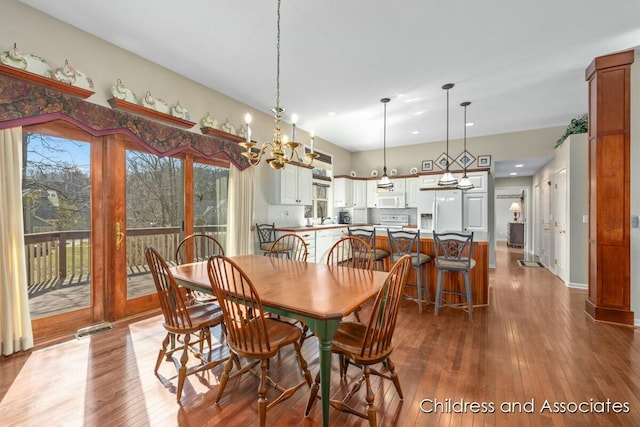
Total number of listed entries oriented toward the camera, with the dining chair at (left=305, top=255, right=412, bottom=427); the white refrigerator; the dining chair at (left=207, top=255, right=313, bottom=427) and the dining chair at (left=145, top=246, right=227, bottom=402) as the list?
1

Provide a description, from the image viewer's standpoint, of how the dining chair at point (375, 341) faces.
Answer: facing away from the viewer and to the left of the viewer

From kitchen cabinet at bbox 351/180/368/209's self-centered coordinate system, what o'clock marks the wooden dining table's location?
The wooden dining table is roughly at 12 o'clock from the kitchen cabinet.

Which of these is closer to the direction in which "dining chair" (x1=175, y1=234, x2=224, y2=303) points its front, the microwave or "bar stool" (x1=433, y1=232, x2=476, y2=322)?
the bar stool

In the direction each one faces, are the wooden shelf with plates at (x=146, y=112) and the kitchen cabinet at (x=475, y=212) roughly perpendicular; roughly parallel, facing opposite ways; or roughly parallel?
roughly perpendicular

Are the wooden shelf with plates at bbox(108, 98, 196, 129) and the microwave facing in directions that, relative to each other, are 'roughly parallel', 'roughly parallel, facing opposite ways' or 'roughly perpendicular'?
roughly perpendicular

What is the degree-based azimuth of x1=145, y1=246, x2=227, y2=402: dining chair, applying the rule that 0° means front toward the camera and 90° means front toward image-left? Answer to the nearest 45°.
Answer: approximately 225°

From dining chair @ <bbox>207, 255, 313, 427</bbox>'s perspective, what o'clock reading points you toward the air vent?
The air vent is roughly at 9 o'clock from the dining chair.

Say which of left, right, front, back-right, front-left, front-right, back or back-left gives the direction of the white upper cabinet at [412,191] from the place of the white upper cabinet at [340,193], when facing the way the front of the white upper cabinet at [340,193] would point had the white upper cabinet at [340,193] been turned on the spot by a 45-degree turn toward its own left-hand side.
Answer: front

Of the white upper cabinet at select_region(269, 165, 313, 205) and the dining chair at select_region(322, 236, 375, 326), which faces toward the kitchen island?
the white upper cabinet

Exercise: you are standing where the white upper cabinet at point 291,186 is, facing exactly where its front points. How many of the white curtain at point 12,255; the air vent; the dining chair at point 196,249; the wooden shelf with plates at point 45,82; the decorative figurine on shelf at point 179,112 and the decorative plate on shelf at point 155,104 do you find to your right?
6

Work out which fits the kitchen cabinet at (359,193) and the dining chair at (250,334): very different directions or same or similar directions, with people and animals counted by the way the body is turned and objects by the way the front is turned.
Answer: very different directions

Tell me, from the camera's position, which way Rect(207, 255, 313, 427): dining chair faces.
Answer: facing away from the viewer and to the right of the viewer

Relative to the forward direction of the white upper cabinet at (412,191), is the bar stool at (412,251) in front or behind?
in front

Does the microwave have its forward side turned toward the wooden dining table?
yes

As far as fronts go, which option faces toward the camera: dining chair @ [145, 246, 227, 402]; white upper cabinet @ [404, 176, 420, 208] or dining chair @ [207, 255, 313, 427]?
the white upper cabinet
